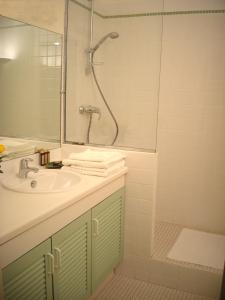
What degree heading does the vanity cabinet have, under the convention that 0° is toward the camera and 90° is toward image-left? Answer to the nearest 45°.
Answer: approximately 315°

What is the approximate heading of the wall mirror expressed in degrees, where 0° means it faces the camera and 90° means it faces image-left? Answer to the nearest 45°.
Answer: approximately 315°

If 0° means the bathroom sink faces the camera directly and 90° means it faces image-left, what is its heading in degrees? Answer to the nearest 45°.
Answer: approximately 315°
